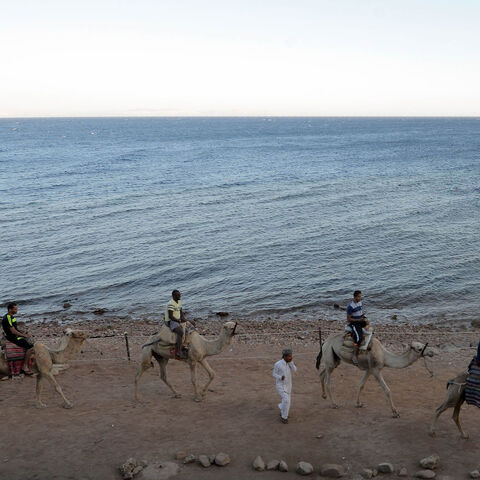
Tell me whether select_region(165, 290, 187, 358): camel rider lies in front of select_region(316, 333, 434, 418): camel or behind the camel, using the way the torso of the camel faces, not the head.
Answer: behind

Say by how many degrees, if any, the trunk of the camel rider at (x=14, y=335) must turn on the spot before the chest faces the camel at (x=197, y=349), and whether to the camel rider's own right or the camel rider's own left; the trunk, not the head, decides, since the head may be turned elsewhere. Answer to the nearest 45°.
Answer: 0° — they already face it

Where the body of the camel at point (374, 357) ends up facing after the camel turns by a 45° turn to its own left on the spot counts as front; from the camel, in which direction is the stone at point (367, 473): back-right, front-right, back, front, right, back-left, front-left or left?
back-right

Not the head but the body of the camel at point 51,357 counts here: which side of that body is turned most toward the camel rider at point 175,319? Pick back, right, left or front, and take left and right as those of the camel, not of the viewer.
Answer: front

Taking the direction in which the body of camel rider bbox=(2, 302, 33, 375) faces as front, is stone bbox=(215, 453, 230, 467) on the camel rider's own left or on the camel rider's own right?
on the camel rider's own right

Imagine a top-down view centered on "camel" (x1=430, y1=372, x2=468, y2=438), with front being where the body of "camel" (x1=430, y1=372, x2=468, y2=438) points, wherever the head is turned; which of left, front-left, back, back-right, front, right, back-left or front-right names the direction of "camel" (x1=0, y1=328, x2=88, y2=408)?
back

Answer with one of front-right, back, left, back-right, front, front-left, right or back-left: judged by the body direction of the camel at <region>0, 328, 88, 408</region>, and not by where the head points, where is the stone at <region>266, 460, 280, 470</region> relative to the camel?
front-right

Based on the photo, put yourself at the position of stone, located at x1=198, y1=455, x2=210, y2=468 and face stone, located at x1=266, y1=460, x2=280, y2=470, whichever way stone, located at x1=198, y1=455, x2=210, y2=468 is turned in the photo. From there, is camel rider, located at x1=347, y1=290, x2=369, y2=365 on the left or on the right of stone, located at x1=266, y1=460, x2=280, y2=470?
left

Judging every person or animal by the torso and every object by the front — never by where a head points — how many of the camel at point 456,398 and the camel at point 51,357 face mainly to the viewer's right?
2

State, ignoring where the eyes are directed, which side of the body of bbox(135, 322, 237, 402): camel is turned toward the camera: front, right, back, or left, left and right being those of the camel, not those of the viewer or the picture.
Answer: right

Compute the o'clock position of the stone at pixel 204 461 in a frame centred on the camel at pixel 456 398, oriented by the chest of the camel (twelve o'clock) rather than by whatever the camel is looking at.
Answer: The stone is roughly at 5 o'clock from the camel.

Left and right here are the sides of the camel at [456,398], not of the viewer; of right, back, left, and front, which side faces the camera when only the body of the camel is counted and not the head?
right

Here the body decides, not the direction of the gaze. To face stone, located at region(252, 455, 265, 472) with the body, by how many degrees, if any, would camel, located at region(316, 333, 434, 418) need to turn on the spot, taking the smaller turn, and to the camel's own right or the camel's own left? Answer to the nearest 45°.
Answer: approximately 135° to the camel's own right

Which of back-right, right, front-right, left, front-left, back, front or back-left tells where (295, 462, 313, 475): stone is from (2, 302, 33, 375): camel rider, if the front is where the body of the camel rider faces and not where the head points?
front-right

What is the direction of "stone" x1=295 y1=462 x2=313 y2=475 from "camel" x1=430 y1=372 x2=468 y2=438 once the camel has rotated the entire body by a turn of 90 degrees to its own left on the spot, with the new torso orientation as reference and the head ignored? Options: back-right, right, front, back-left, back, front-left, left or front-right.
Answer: back-left

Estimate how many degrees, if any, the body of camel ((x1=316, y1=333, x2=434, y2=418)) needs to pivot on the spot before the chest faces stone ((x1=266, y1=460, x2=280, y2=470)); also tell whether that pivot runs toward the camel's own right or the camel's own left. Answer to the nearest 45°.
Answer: approximately 135° to the camel's own right

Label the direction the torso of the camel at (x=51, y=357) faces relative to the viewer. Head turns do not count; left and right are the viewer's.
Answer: facing to the right of the viewer

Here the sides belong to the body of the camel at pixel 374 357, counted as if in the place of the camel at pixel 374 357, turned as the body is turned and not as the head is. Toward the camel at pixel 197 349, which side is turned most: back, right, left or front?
back

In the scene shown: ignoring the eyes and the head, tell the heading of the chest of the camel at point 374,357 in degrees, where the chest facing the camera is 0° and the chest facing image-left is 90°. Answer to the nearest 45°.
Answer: approximately 270°
